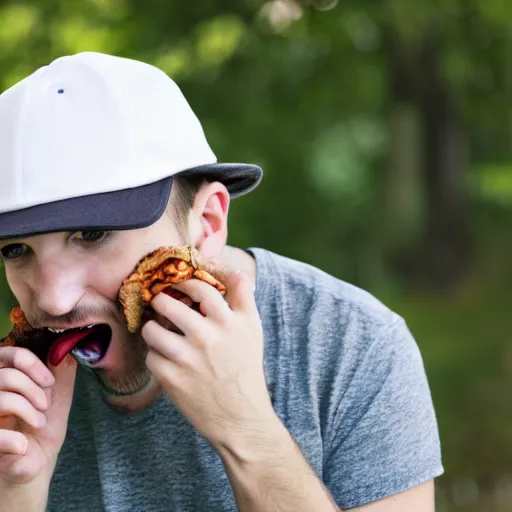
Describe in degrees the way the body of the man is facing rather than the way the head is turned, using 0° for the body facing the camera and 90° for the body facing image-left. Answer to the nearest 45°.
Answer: approximately 45°

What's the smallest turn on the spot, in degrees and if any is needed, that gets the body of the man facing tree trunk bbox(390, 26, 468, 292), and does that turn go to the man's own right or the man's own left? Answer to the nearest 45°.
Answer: approximately 135° to the man's own right

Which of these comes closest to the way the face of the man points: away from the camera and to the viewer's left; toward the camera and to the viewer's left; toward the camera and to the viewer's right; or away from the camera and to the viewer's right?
toward the camera and to the viewer's left
